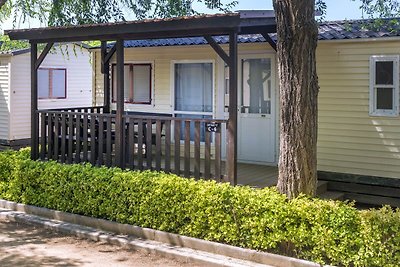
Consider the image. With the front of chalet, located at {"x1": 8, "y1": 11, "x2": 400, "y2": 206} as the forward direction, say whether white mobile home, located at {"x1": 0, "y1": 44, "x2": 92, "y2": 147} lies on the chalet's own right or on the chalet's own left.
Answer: on the chalet's own right

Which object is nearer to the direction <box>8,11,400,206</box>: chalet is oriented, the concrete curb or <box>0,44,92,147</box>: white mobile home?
the concrete curb

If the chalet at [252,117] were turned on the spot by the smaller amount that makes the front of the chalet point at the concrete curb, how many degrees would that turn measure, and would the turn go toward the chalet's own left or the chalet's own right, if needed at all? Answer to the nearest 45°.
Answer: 0° — it already faces it

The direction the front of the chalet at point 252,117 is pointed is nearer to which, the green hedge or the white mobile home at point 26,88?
the green hedge

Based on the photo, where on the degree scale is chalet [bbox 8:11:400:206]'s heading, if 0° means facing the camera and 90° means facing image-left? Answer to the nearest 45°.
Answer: approximately 45°
